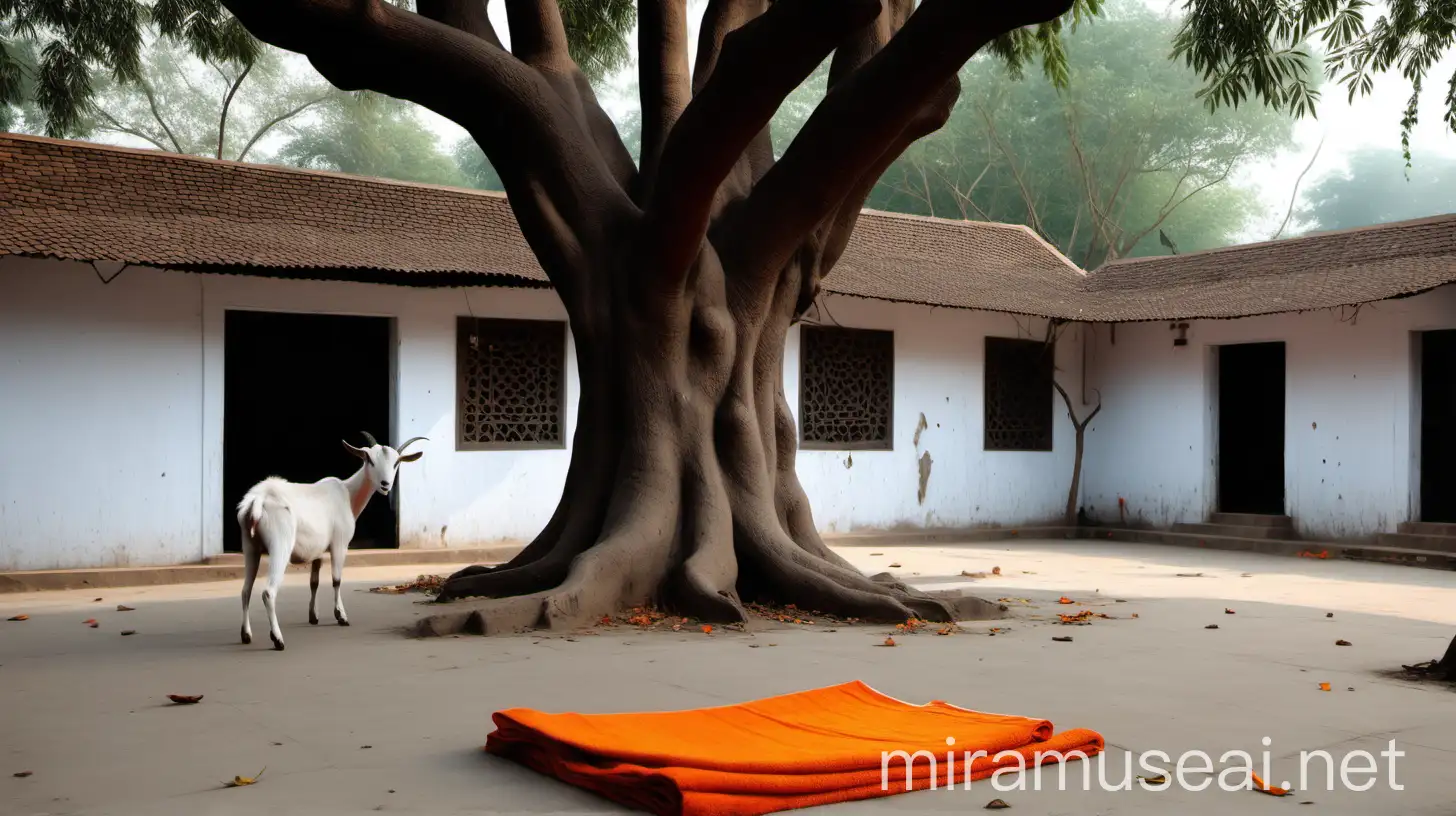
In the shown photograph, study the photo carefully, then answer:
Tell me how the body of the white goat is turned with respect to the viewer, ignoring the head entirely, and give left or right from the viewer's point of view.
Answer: facing away from the viewer and to the right of the viewer

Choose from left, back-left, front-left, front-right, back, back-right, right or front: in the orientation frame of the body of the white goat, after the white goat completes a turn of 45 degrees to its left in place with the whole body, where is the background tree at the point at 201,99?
front

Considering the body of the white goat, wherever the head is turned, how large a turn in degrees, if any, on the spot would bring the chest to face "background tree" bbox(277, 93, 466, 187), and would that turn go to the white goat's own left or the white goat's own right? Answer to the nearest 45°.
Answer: approximately 45° to the white goat's own left

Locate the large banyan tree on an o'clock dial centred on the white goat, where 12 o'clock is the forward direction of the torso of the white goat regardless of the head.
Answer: The large banyan tree is roughly at 1 o'clock from the white goat.

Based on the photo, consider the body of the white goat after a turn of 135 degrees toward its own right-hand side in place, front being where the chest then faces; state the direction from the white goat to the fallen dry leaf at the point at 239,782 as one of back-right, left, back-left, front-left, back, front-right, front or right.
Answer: front

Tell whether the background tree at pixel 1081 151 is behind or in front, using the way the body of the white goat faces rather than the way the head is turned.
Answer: in front

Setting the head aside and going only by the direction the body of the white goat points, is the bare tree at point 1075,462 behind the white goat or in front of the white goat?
in front

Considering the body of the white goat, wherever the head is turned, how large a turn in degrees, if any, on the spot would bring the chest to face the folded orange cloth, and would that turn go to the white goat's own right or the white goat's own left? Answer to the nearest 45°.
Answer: approximately 90° to the white goat's own right

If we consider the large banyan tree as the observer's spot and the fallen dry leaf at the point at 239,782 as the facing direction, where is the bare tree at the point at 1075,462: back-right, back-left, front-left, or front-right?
back-left
